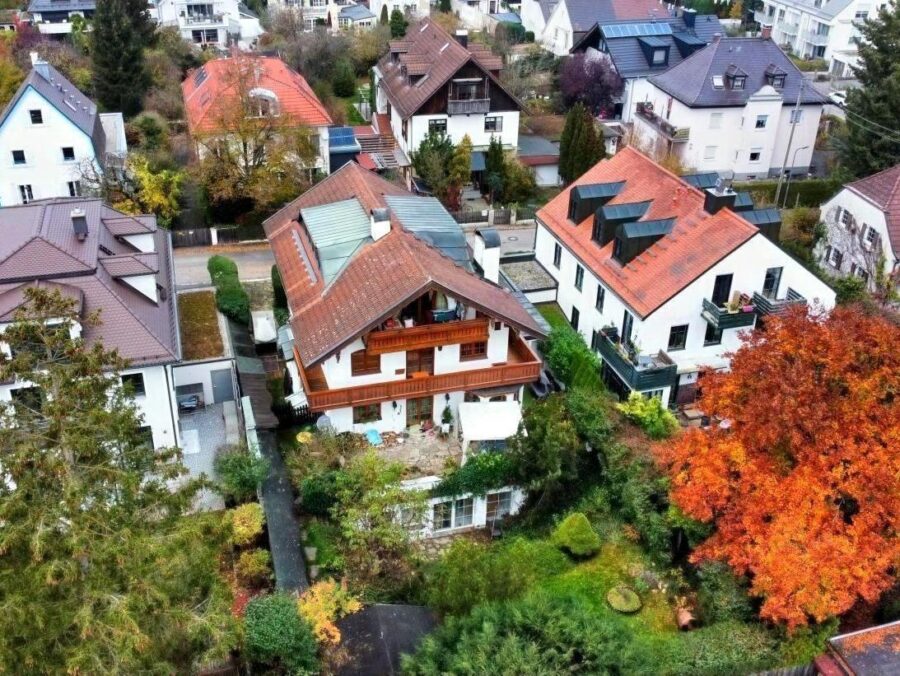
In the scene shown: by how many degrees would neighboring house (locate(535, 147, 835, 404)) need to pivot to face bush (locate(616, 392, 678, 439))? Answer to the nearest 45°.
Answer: approximately 45° to its right

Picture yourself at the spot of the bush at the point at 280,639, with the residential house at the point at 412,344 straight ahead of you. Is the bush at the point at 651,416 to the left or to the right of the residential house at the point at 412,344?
right

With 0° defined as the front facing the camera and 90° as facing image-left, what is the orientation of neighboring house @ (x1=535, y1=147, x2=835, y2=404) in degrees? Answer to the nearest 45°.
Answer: approximately 315°

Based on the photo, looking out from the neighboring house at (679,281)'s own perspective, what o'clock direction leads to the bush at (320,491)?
The bush is roughly at 3 o'clock from the neighboring house.

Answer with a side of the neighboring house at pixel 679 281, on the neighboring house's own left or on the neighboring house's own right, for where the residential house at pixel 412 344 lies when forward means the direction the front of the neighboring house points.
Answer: on the neighboring house's own right

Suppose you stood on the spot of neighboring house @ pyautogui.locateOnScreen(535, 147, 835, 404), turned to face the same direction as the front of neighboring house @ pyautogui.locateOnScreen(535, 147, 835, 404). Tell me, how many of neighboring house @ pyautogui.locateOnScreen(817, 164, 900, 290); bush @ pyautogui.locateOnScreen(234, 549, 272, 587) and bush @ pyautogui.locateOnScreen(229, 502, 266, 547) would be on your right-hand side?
2

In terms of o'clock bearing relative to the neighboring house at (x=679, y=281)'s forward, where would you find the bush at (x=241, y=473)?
The bush is roughly at 3 o'clock from the neighboring house.

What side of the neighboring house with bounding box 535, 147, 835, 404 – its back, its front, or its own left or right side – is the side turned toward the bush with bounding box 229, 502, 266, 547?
right

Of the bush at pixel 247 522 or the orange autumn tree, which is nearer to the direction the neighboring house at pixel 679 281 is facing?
the orange autumn tree

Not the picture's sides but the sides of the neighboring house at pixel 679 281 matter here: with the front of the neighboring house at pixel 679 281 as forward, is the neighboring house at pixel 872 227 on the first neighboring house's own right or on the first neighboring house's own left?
on the first neighboring house's own left

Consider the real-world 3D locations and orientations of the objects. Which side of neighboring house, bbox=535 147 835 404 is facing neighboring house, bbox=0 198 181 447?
right

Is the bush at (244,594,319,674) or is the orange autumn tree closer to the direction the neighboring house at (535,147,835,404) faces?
the orange autumn tree
